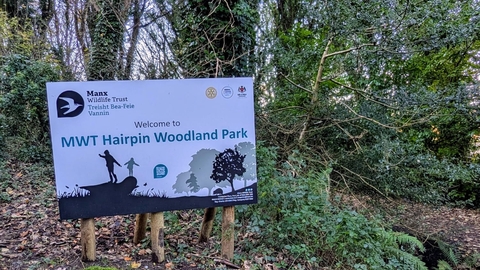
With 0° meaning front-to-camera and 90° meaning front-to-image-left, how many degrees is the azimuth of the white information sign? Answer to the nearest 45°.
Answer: approximately 0°

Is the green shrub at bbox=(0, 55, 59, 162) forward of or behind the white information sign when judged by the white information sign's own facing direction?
behind

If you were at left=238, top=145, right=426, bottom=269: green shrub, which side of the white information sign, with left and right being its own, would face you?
left

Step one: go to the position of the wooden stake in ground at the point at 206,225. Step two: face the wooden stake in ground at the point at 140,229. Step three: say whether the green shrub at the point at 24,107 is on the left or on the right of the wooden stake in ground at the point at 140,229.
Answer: right
